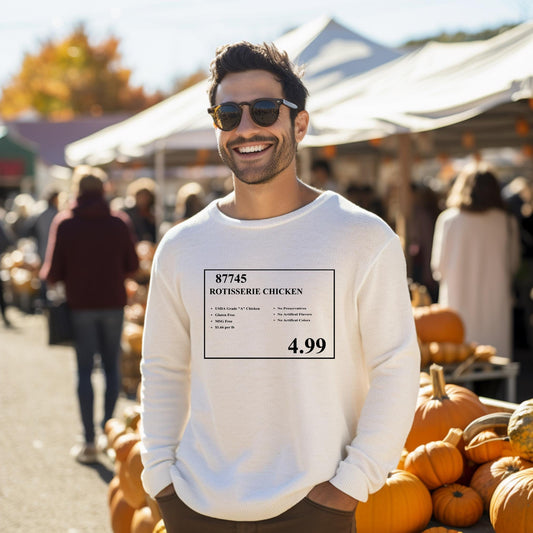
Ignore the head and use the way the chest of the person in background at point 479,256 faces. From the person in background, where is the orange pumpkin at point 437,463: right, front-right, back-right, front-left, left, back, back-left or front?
back

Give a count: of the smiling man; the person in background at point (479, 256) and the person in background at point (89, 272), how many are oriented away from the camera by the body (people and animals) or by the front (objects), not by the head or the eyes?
2

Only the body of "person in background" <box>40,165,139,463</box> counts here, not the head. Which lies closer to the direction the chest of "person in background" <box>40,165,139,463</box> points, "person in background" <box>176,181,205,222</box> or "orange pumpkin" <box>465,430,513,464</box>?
the person in background

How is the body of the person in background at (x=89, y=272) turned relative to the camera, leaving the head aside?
away from the camera

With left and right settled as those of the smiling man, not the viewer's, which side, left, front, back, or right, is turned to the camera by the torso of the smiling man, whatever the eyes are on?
front

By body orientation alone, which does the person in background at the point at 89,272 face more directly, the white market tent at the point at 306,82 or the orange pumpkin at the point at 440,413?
the white market tent

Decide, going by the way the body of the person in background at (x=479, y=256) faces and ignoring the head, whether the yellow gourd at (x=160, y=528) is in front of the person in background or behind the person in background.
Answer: behind

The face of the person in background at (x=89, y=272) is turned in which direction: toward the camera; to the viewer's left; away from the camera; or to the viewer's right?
away from the camera

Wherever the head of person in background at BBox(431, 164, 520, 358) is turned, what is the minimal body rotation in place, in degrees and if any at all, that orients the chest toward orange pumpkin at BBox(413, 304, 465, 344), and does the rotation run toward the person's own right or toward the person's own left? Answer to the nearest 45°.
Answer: approximately 180°

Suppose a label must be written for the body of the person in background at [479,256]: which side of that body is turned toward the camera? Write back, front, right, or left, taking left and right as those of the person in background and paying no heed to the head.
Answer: back

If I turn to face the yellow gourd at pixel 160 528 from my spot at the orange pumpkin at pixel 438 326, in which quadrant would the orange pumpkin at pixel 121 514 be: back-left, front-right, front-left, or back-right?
front-right

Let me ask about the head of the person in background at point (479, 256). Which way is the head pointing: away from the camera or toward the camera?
away from the camera

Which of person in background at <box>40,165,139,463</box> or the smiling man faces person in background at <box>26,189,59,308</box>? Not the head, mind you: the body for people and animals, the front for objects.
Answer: person in background at <box>40,165,139,463</box>

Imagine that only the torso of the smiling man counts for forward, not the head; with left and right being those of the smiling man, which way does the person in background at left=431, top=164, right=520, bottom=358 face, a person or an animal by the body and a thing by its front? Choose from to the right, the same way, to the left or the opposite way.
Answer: the opposite way

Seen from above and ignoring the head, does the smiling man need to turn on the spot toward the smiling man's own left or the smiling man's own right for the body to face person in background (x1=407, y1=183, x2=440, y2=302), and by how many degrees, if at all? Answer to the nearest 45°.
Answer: approximately 180°

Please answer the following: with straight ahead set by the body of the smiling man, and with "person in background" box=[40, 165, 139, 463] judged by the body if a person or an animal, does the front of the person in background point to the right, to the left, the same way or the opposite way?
the opposite way

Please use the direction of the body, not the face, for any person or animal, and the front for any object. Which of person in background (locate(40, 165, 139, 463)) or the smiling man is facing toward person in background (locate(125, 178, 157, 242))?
person in background (locate(40, 165, 139, 463))
